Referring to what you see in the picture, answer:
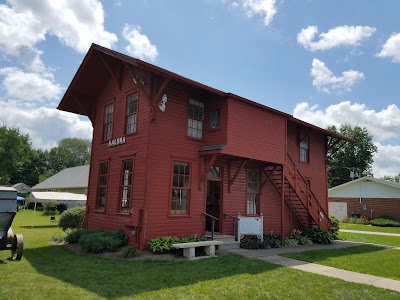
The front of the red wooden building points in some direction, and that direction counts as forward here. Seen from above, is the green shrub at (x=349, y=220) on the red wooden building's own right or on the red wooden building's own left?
on the red wooden building's own left

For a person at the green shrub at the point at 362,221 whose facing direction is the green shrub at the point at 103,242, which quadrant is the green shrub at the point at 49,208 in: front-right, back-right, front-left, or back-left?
front-right

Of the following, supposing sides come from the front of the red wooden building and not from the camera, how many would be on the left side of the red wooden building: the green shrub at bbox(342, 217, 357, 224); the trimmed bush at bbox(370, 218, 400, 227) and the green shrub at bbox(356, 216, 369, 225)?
3

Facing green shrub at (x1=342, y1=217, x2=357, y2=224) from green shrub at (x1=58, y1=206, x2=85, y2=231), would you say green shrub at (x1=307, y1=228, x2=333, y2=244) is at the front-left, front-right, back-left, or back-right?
front-right

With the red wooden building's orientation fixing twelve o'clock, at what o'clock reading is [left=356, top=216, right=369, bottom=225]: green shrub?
The green shrub is roughly at 9 o'clock from the red wooden building.

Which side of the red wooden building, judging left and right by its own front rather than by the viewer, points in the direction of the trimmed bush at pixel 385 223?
left

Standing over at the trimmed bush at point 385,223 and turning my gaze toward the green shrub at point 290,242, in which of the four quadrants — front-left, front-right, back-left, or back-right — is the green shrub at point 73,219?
front-right

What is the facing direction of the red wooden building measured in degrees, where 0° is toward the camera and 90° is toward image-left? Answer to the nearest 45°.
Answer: approximately 315°

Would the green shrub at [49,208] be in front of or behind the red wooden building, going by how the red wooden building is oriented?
behind

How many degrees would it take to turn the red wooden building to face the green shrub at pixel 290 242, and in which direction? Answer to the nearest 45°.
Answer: approximately 45° to its left

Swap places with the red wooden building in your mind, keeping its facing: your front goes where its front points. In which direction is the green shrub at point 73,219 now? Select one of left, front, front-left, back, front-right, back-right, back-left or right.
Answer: back

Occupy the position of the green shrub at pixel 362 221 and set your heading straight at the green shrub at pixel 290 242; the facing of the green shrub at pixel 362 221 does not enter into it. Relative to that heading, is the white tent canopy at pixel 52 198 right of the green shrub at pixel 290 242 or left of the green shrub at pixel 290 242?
right

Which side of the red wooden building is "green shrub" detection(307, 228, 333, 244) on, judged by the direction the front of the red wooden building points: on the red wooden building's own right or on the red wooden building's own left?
on the red wooden building's own left

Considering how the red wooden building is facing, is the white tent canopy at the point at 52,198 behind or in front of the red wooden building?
behind

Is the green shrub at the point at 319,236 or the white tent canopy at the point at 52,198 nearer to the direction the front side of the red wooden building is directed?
the green shrub
